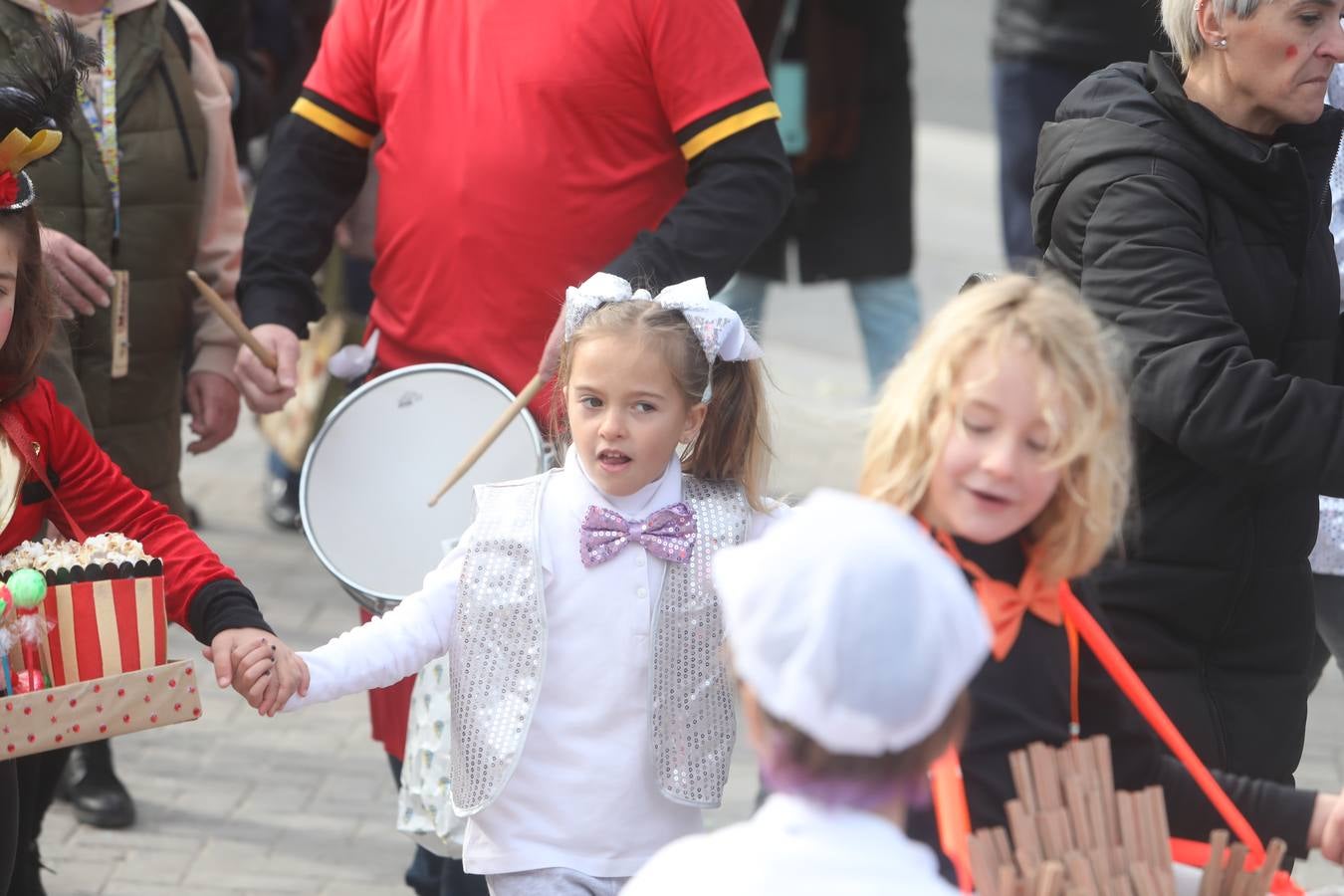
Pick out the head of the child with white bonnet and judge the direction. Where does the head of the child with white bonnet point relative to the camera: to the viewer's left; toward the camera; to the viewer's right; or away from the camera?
away from the camera

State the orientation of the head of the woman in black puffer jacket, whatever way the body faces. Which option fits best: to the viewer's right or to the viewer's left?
to the viewer's right

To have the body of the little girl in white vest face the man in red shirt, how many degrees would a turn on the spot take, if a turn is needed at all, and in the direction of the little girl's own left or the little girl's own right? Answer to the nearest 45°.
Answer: approximately 180°

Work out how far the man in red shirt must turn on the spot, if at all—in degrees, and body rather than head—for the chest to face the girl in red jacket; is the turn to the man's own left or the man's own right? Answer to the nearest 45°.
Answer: approximately 45° to the man's own right

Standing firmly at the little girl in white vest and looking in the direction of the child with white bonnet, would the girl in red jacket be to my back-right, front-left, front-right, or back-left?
back-right

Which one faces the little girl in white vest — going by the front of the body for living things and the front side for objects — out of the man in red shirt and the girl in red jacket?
the man in red shirt

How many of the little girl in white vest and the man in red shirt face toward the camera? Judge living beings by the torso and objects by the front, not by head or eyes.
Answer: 2

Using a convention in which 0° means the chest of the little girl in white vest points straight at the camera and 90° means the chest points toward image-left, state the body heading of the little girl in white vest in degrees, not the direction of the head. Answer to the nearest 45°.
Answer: approximately 0°

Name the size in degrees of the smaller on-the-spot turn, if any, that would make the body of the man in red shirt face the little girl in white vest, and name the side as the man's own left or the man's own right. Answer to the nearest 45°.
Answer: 0° — they already face them

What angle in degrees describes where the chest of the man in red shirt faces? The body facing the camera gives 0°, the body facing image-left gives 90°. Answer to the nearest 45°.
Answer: approximately 0°

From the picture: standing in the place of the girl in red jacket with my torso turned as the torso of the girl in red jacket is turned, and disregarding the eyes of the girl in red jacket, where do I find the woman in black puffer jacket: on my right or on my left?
on my left
